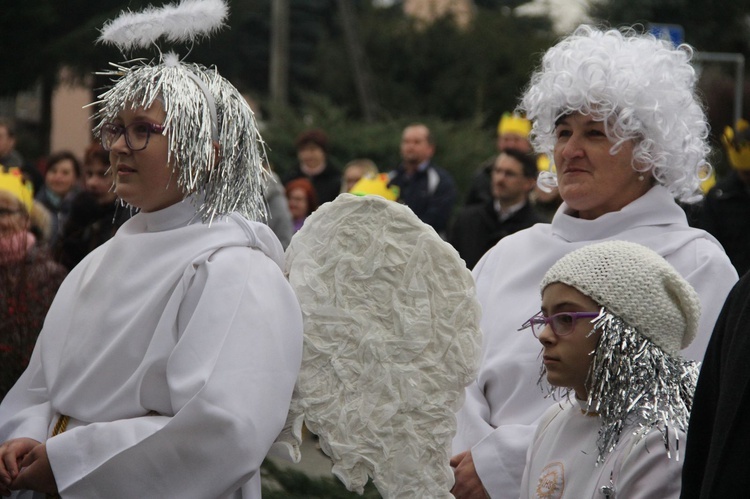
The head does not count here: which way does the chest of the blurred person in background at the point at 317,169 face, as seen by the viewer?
toward the camera

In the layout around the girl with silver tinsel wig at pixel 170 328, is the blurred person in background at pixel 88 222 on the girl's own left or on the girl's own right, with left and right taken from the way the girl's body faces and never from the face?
on the girl's own right

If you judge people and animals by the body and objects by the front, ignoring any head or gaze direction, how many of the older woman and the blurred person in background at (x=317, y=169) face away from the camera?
0

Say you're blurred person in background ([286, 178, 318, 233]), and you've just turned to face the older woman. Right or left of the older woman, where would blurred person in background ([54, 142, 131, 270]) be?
right

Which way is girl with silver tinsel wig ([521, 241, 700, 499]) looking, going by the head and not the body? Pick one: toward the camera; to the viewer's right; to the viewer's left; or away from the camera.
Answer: to the viewer's left

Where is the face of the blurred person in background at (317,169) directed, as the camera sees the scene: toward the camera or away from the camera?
toward the camera

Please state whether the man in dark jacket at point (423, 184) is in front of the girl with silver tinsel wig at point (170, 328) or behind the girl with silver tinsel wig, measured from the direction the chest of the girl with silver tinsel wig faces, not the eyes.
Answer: behind

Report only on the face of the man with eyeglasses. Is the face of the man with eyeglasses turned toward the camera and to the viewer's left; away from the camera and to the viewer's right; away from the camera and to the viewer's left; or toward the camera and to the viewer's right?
toward the camera and to the viewer's left

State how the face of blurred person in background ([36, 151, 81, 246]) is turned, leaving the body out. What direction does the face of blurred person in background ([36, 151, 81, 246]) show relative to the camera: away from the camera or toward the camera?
toward the camera

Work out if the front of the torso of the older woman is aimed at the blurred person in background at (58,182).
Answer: no

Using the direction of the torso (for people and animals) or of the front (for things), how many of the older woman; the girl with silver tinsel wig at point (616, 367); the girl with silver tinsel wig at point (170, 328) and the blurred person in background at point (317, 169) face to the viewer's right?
0

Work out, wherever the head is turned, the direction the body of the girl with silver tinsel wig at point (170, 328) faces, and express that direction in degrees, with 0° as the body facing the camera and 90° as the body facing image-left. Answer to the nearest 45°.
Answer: approximately 45°
